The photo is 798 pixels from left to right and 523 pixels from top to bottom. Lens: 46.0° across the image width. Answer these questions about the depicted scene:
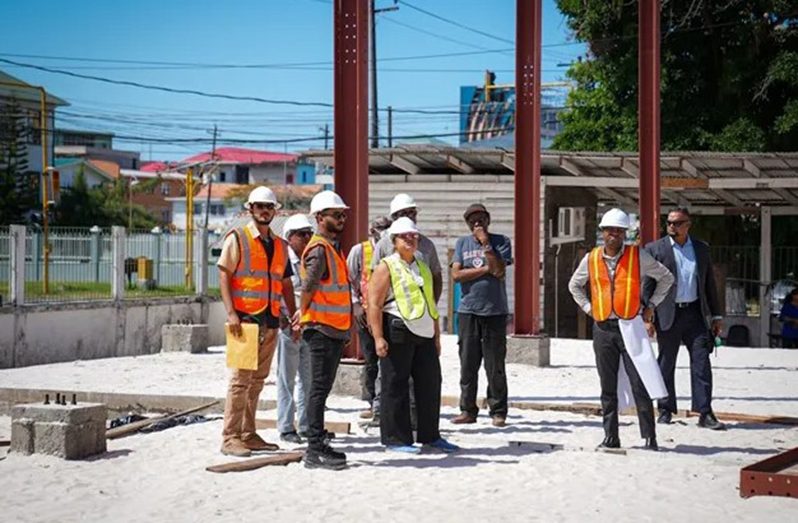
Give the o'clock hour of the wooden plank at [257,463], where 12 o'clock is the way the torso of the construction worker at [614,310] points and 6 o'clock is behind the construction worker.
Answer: The wooden plank is roughly at 2 o'clock from the construction worker.

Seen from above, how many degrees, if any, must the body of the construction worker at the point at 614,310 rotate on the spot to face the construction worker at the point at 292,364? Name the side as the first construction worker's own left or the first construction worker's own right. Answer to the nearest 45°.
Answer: approximately 90° to the first construction worker's own right

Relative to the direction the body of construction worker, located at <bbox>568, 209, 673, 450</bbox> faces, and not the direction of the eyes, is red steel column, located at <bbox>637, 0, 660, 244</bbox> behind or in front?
behind

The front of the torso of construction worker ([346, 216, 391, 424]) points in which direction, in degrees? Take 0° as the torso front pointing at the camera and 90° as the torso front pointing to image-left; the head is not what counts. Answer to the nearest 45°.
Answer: approximately 315°

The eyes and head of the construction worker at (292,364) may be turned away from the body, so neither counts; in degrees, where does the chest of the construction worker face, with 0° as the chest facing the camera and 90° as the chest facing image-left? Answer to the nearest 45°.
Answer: approximately 315°

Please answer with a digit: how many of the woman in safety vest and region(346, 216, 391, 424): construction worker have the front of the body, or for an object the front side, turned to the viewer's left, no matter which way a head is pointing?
0

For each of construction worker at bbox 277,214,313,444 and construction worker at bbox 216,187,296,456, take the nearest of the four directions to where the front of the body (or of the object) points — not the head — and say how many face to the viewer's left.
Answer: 0

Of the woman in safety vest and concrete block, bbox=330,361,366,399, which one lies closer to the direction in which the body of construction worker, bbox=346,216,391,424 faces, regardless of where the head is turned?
the woman in safety vest
